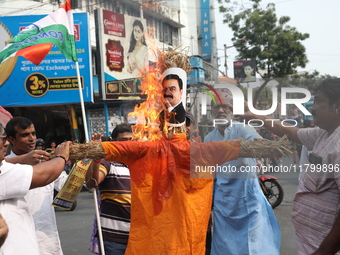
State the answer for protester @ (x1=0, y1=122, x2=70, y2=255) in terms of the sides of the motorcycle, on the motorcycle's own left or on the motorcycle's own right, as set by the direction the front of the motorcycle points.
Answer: on the motorcycle's own right

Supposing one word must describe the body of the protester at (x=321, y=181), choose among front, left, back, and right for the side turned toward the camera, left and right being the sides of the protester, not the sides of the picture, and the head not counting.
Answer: left

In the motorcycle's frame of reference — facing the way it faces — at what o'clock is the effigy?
The effigy is roughly at 2 o'clock from the motorcycle.

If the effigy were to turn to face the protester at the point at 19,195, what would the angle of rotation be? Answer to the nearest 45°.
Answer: approximately 45° to its right

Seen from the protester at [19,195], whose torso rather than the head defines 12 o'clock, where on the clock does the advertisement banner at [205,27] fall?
The advertisement banner is roughly at 10 o'clock from the protester.

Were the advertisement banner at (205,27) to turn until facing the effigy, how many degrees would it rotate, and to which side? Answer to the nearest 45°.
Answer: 0° — it already faces it

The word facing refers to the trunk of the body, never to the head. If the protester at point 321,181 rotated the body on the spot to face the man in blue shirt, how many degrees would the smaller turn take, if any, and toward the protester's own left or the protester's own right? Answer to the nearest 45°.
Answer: approximately 45° to the protester's own right

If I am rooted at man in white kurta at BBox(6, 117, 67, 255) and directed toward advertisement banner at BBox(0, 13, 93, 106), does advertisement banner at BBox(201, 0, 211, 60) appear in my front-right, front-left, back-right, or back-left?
front-right

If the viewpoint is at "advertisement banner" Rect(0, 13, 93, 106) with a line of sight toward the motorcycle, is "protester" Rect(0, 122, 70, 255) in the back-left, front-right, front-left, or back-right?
front-right

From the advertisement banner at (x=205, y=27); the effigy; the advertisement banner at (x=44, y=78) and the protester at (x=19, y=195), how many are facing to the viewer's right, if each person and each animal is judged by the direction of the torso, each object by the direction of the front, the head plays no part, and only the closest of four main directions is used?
1

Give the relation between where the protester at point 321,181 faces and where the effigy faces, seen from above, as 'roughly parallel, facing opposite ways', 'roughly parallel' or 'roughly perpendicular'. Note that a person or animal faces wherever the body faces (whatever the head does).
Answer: roughly perpendicular

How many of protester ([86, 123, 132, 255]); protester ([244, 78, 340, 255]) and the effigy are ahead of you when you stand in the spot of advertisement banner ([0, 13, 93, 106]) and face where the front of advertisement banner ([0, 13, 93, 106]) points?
3

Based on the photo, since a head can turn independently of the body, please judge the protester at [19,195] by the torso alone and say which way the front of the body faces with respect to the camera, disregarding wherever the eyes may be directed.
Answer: to the viewer's right

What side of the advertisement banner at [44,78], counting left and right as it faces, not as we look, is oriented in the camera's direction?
front
